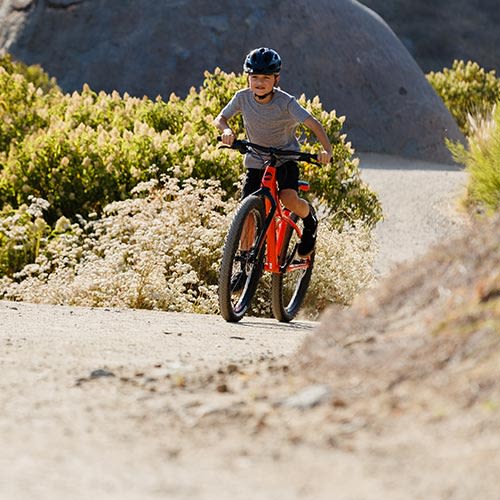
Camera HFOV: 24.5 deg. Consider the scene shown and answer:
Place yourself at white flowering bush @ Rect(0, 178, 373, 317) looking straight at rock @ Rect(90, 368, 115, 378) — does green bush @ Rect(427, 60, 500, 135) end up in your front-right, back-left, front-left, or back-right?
back-left

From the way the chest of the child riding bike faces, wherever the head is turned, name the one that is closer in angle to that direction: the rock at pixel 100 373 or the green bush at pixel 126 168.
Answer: the rock

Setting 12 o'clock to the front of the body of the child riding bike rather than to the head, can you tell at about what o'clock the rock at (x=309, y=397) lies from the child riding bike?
The rock is roughly at 12 o'clock from the child riding bike.

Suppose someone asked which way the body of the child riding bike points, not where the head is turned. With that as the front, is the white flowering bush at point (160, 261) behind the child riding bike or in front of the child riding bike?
behind

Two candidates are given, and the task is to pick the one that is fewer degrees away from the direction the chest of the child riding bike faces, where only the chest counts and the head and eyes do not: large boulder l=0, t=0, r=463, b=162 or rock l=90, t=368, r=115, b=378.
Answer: the rock

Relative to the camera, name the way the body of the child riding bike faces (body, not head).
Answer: toward the camera

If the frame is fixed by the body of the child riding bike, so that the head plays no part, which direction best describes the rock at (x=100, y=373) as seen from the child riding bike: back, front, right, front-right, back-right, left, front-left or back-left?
front

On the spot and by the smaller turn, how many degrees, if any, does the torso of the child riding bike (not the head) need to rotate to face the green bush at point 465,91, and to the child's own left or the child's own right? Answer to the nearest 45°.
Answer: approximately 180°

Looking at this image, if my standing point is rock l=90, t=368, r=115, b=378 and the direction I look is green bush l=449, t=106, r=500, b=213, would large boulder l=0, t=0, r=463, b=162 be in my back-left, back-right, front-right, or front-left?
front-left

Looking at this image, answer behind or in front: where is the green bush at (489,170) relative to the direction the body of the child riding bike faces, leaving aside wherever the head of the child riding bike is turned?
behind

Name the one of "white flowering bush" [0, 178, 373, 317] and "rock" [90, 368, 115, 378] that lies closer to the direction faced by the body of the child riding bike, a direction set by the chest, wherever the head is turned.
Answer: the rock

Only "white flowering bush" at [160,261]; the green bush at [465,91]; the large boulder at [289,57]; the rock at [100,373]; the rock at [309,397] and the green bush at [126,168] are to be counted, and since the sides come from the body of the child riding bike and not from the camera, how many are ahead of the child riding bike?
2

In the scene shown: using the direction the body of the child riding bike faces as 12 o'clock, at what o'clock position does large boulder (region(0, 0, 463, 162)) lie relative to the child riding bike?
The large boulder is roughly at 6 o'clock from the child riding bike.
